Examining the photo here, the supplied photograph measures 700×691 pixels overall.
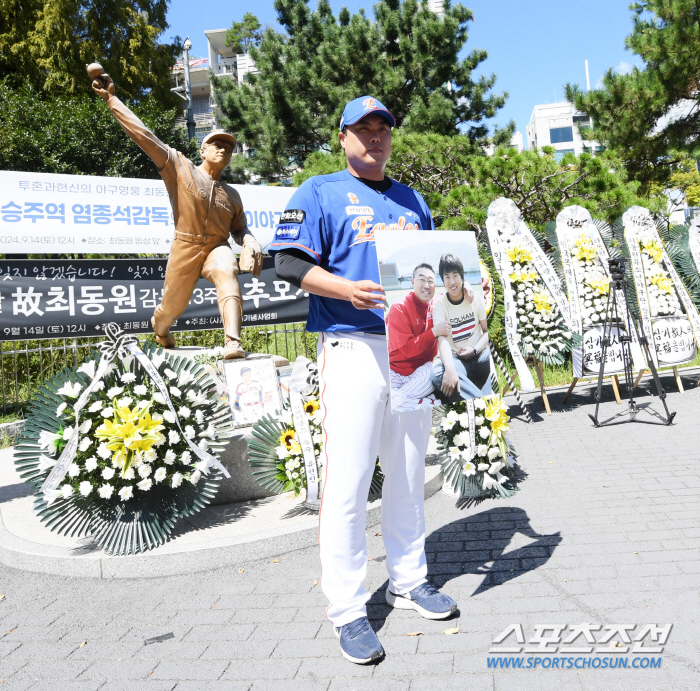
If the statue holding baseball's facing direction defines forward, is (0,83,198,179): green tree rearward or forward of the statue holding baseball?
rearward

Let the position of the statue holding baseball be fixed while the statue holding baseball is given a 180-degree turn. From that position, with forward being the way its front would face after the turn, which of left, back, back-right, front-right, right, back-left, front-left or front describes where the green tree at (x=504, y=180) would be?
right

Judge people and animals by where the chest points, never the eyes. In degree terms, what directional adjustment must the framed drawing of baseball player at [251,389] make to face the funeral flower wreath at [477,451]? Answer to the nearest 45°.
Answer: approximately 45° to its left

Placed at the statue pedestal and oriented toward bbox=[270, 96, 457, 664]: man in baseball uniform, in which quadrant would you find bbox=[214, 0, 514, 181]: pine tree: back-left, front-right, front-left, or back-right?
back-left

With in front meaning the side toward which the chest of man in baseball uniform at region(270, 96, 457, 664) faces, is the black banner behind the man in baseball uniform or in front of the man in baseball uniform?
behind

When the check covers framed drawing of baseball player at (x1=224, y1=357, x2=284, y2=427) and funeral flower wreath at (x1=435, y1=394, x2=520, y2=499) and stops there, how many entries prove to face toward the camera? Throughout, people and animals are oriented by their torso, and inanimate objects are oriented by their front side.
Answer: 2

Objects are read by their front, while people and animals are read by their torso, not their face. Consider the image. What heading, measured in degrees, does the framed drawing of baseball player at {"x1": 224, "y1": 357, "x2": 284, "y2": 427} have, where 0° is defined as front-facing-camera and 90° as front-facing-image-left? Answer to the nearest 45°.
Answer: approximately 0°

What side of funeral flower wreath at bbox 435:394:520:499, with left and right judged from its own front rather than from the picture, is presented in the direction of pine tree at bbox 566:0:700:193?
back

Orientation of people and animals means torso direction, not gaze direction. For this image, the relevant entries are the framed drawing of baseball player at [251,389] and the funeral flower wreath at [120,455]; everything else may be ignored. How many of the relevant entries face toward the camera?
2

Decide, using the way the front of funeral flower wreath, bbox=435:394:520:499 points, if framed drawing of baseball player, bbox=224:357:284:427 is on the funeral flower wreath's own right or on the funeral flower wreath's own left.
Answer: on the funeral flower wreath's own right
